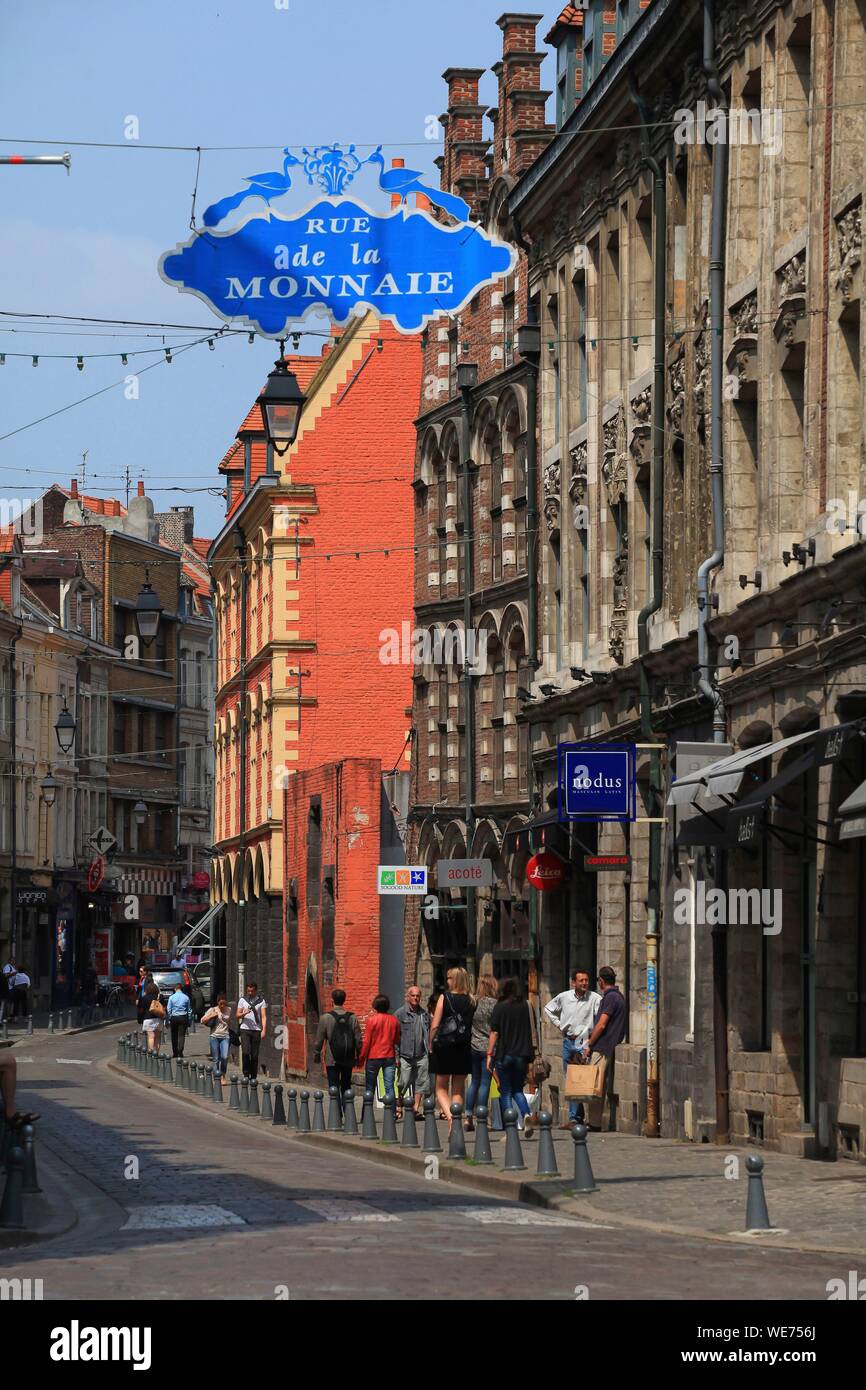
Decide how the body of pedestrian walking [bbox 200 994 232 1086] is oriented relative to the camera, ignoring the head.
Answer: toward the camera

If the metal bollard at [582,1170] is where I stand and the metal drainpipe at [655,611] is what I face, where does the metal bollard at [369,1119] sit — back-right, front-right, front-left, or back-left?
front-left

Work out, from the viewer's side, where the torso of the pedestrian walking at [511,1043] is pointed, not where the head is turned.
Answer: away from the camera

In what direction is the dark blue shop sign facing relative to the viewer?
toward the camera

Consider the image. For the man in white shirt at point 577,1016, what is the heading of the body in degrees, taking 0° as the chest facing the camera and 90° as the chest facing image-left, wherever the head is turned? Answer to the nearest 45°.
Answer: approximately 0°

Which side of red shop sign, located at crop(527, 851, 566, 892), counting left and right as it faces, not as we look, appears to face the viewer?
front

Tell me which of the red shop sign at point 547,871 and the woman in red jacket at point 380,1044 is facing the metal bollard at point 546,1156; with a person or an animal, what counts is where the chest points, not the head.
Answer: the red shop sign

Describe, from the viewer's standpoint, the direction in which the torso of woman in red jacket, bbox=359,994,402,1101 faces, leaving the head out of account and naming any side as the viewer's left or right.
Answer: facing away from the viewer

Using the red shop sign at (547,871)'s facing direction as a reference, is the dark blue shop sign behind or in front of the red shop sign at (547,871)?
in front

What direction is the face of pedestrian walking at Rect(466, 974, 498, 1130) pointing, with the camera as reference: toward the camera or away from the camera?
away from the camera

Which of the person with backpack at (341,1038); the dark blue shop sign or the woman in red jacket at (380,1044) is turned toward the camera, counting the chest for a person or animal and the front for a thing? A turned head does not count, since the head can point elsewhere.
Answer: the dark blue shop sign

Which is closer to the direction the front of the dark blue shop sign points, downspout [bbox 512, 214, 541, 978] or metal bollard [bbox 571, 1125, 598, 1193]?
the metal bollard

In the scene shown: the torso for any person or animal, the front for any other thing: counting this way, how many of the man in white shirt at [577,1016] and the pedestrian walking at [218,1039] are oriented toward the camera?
2

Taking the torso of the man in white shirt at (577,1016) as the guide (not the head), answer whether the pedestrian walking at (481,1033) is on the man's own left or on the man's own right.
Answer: on the man's own right
